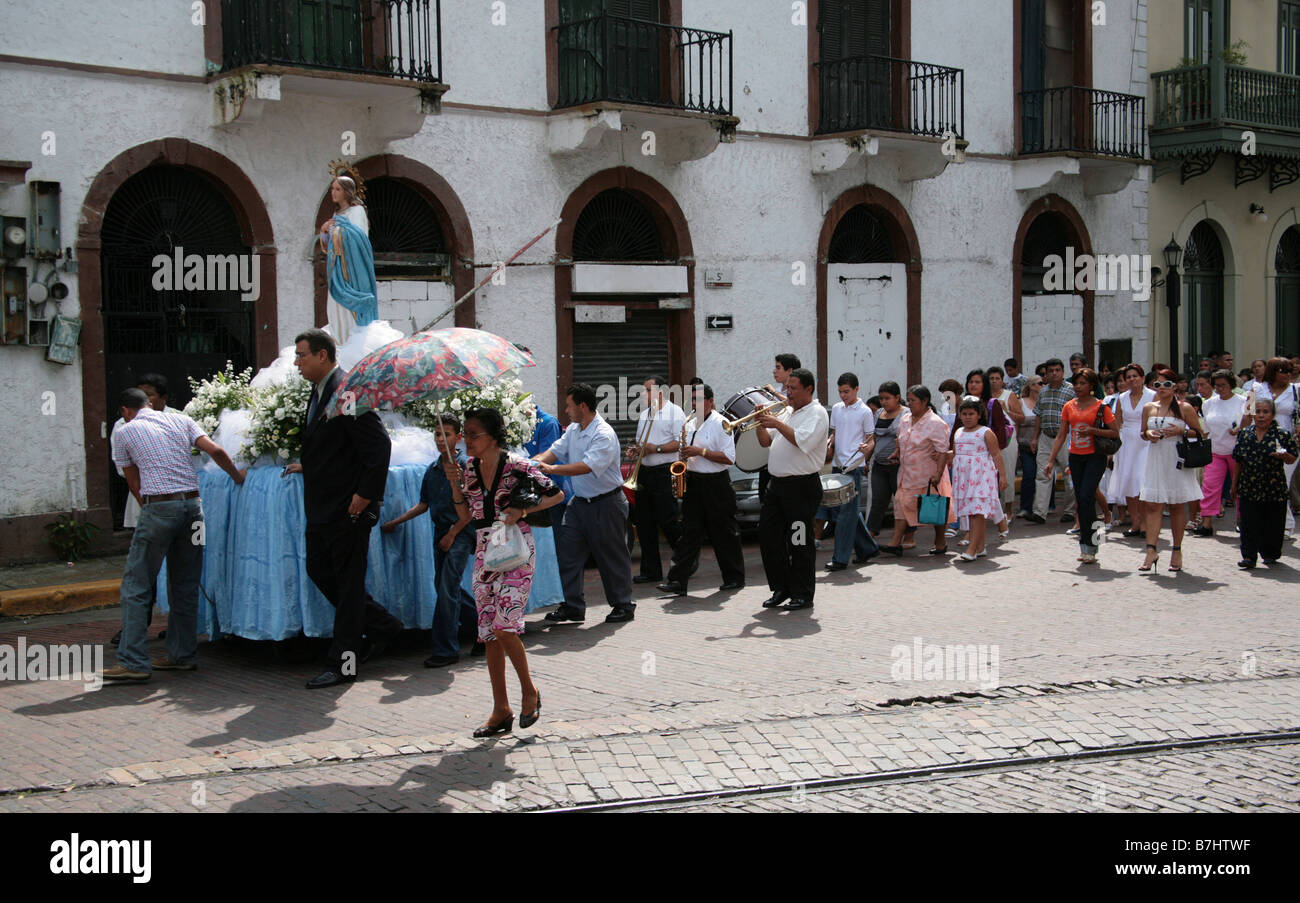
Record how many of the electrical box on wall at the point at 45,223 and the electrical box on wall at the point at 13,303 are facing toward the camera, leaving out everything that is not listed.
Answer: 2

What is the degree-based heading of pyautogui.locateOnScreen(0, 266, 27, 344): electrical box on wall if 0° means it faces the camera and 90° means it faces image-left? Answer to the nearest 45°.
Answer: approximately 0°

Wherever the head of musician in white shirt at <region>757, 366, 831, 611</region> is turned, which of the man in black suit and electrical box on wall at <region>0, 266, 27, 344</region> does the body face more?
the man in black suit

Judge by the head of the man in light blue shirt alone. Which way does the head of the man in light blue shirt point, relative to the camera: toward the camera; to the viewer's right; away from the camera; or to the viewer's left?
to the viewer's left

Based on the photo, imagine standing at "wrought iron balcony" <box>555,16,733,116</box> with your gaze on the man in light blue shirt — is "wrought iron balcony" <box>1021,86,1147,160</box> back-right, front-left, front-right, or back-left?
back-left
